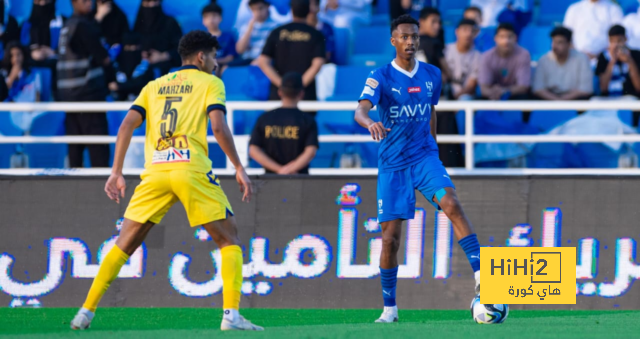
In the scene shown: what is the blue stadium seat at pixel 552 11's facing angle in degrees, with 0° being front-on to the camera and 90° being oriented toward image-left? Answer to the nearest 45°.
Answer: approximately 0°

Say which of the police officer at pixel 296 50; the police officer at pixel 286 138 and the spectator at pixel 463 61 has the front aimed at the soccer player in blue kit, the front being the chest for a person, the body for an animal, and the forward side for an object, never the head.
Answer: the spectator at pixel 463 61

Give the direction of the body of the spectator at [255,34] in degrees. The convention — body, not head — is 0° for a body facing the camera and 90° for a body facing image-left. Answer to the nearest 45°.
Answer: approximately 45°

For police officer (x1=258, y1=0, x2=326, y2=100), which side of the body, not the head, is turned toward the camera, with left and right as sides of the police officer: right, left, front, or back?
back

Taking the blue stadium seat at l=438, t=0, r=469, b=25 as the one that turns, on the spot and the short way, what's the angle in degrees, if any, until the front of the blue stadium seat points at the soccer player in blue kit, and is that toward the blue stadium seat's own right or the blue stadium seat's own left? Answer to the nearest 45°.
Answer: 0° — it already faces them

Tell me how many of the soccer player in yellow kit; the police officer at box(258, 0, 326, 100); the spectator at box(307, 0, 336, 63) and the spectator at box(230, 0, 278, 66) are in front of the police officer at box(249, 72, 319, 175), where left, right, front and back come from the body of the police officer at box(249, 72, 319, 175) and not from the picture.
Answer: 3

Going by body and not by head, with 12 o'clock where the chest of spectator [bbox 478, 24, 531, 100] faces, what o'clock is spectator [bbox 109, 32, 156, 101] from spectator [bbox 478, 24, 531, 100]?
spectator [bbox 109, 32, 156, 101] is roughly at 3 o'clock from spectator [bbox 478, 24, 531, 100].
